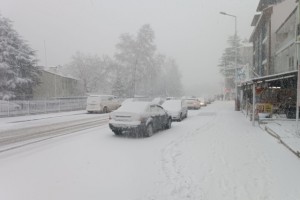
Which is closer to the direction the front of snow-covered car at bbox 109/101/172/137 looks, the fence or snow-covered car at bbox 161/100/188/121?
the snow-covered car

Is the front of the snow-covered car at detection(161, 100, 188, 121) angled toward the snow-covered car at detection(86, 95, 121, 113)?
no

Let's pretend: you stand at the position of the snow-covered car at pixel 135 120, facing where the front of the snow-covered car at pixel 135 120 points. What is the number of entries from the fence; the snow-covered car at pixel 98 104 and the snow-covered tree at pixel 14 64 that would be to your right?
0

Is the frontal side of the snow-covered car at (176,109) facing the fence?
no

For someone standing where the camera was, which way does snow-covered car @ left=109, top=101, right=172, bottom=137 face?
facing away from the viewer and to the right of the viewer

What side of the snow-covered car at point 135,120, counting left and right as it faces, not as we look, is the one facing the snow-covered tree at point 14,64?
left

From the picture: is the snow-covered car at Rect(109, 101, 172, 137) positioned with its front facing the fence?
no
